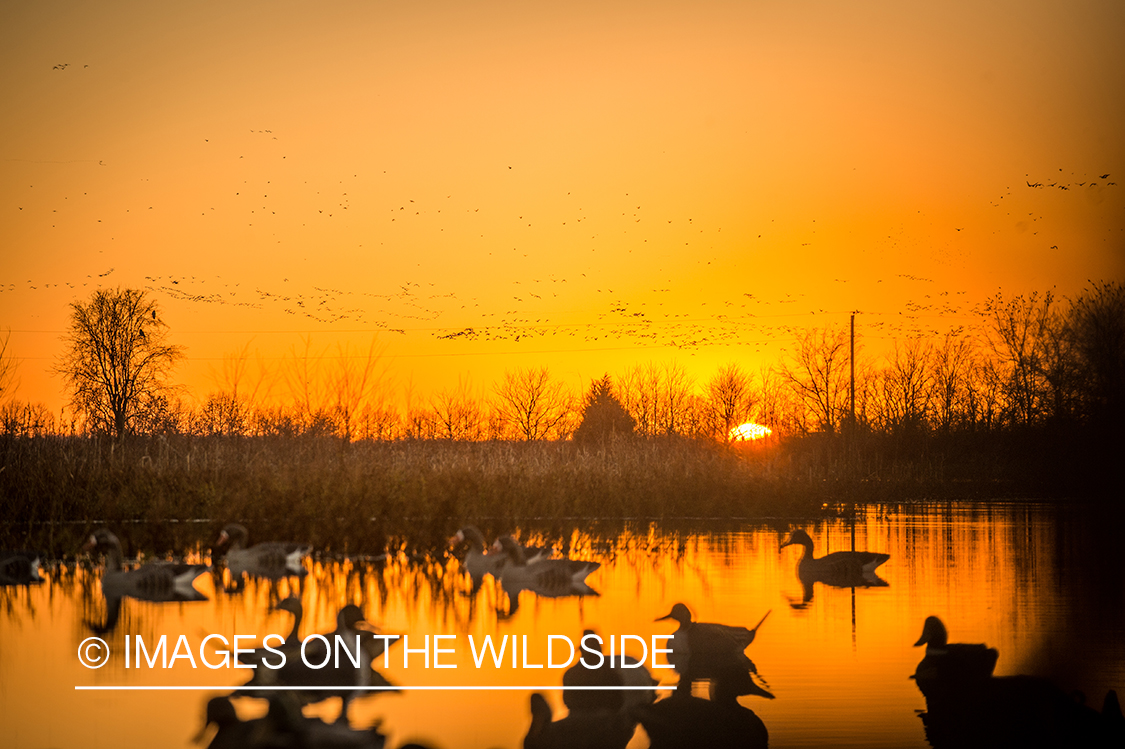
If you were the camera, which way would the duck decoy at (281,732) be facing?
facing to the left of the viewer

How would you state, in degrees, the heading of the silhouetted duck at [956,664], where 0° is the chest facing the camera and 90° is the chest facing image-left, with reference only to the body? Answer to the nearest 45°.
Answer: approximately 90°

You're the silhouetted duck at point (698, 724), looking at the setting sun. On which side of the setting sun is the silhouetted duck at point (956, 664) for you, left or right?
right

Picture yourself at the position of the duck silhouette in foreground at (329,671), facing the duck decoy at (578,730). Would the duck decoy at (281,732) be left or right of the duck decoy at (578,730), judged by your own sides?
right

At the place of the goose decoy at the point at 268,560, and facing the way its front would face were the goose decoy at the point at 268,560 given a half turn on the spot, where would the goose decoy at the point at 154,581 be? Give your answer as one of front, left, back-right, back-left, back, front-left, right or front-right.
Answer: back-right

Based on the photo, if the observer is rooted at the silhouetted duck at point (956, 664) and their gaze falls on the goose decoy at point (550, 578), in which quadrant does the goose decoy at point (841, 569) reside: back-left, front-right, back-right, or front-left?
front-right

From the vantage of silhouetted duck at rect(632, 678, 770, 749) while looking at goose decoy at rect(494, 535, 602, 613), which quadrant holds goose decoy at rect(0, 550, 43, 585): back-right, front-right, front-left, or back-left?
front-left

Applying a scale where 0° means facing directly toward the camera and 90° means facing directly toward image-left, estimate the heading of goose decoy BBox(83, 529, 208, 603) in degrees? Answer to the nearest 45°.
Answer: approximately 90°

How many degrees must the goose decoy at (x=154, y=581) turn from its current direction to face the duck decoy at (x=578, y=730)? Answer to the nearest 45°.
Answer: approximately 90° to its left

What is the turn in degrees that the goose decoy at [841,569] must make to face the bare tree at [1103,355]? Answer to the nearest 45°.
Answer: approximately 90° to its right

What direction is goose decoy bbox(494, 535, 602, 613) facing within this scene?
to the viewer's left
